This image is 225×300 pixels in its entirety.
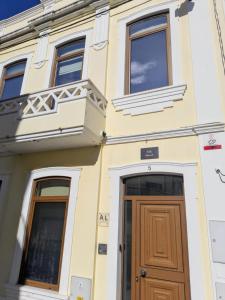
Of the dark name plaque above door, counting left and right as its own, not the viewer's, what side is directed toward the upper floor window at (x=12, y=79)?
right

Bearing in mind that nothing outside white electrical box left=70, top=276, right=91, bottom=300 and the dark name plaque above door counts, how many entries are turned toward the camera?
2

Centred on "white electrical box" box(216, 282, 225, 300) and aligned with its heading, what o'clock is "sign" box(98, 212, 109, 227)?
The sign is roughly at 3 o'clock from the white electrical box.

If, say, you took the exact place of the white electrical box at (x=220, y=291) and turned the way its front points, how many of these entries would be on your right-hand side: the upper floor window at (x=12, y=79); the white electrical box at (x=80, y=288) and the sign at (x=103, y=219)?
3

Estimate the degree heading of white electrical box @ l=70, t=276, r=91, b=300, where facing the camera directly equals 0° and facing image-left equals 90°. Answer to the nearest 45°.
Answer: approximately 0°

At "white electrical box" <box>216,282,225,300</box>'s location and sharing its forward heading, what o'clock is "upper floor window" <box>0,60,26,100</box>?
The upper floor window is roughly at 3 o'clock from the white electrical box.
